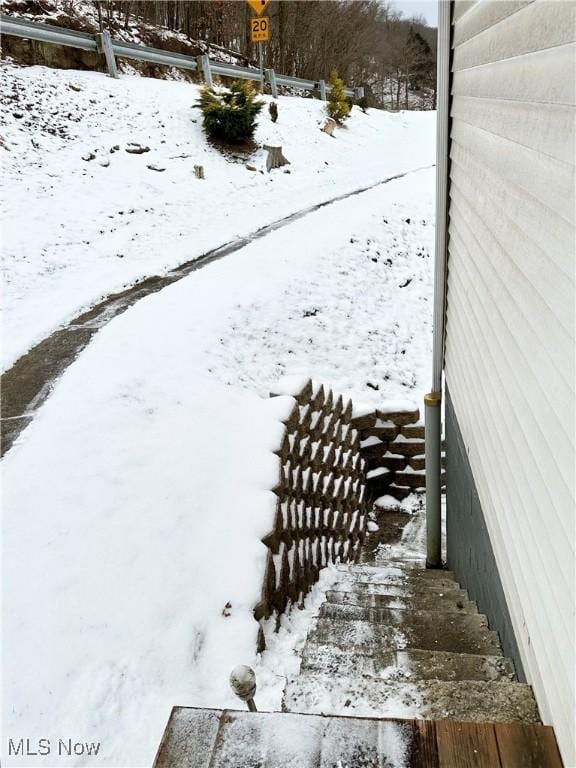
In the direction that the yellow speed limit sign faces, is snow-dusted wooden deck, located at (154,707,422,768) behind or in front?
in front

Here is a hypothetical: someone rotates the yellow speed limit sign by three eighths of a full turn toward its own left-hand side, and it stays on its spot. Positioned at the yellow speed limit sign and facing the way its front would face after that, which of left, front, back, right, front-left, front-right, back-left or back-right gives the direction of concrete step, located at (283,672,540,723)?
back-right

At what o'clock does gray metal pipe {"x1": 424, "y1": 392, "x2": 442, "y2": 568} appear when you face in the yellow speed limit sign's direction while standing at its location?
The gray metal pipe is roughly at 12 o'clock from the yellow speed limit sign.

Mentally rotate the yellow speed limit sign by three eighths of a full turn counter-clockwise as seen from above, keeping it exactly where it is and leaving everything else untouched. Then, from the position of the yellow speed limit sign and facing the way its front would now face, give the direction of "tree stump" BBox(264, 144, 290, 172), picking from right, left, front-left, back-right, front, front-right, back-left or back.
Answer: back-right

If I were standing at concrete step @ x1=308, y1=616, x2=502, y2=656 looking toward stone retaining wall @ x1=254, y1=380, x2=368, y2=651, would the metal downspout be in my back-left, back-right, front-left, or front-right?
front-right

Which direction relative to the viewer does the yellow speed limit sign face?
toward the camera

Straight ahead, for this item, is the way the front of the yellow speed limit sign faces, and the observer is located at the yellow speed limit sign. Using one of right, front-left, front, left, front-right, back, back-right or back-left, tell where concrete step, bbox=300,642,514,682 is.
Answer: front

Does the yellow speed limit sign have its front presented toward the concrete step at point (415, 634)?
yes

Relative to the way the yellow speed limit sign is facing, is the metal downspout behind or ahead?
ahead

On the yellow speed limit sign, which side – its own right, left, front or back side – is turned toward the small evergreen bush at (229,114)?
front

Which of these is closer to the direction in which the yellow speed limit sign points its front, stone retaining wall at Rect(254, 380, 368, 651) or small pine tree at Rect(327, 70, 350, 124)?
the stone retaining wall

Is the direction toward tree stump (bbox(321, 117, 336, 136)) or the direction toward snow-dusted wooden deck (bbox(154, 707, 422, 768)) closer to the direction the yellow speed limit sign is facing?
the snow-dusted wooden deck

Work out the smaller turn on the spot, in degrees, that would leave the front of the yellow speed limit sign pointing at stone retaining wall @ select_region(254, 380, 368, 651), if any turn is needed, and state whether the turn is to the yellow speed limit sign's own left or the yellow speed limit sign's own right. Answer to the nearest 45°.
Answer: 0° — it already faces it

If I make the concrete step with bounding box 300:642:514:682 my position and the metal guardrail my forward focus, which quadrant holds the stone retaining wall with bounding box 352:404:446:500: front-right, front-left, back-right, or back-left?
front-right
